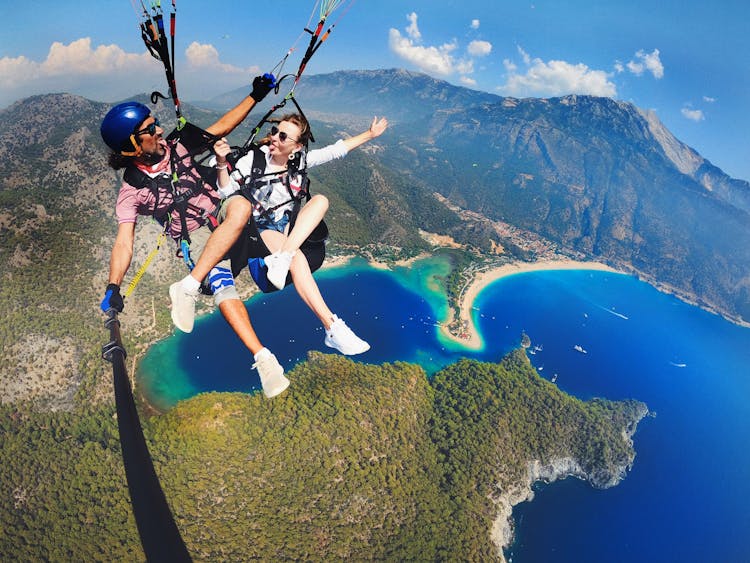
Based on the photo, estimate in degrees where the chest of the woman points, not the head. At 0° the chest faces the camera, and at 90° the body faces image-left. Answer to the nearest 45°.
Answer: approximately 0°
